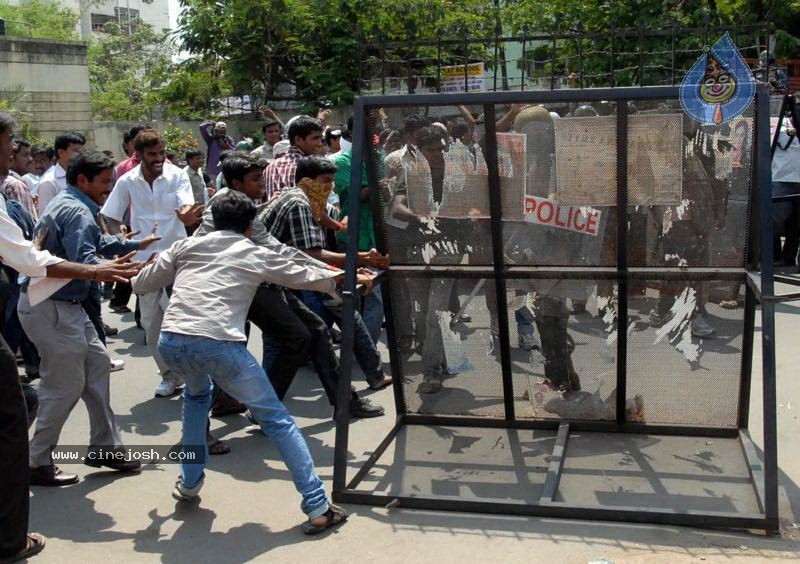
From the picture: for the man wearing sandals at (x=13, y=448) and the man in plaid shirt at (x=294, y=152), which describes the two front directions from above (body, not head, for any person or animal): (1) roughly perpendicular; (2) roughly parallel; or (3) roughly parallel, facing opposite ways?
roughly parallel

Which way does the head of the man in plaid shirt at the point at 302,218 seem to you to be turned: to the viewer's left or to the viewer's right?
to the viewer's right

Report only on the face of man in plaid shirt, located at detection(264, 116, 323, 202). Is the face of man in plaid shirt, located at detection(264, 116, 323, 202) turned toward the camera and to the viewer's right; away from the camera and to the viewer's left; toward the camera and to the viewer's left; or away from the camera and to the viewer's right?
toward the camera and to the viewer's right

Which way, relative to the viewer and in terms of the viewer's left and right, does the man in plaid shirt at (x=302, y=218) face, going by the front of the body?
facing to the right of the viewer

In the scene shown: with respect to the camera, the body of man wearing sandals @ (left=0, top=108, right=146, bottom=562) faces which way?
to the viewer's right

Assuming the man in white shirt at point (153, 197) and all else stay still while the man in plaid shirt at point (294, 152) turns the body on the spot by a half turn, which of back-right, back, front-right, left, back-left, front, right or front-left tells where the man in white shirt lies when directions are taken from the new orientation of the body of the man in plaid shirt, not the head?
front

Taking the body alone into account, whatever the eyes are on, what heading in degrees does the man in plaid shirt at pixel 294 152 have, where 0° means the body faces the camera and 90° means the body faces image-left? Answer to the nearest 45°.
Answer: approximately 270°

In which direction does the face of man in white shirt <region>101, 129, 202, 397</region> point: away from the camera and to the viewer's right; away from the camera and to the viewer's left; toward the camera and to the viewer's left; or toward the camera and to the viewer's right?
toward the camera and to the viewer's right

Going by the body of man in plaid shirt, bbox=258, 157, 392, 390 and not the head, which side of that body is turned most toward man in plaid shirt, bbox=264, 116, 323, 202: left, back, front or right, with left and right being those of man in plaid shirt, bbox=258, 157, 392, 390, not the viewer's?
left

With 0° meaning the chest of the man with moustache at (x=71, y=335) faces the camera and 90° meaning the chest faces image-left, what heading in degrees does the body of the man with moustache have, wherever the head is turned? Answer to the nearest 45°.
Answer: approximately 270°

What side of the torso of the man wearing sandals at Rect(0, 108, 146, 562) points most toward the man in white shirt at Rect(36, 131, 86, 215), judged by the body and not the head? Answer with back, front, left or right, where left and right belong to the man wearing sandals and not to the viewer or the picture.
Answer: left

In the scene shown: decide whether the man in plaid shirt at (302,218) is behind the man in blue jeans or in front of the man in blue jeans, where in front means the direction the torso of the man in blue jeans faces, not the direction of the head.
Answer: in front

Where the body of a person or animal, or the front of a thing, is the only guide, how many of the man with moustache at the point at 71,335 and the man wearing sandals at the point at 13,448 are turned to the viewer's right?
2

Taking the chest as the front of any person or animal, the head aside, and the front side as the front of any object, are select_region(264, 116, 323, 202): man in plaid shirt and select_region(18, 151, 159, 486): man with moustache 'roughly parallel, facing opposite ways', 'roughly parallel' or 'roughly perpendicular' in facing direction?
roughly parallel

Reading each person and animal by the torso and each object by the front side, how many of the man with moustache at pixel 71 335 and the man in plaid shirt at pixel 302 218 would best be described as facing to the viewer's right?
2

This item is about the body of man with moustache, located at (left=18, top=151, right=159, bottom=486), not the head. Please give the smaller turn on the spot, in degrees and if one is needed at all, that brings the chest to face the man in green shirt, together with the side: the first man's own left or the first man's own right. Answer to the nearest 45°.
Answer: approximately 45° to the first man's own left
